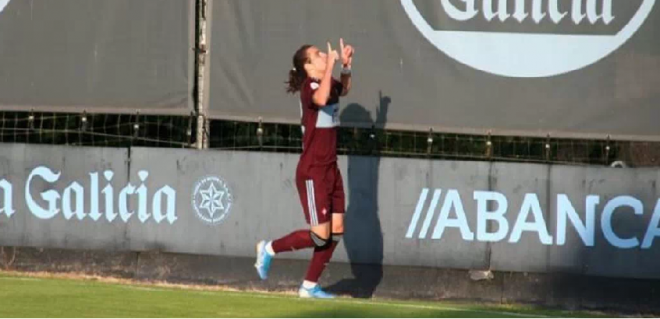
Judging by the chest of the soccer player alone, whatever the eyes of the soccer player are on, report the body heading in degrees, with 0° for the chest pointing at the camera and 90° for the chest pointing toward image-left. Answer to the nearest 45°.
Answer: approximately 270°
